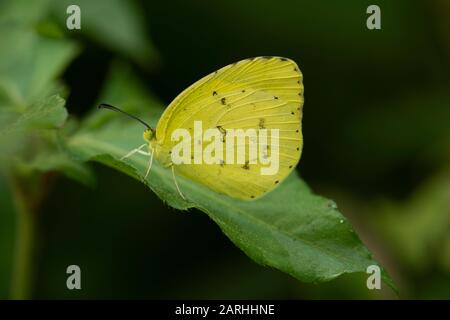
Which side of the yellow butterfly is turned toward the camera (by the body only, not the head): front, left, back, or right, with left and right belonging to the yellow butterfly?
left

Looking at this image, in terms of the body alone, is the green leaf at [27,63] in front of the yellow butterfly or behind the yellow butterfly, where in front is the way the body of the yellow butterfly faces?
in front

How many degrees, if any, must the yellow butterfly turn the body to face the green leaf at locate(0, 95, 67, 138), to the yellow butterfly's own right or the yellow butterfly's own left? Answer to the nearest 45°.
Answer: approximately 45° to the yellow butterfly's own left
